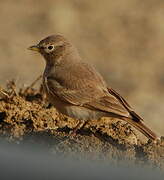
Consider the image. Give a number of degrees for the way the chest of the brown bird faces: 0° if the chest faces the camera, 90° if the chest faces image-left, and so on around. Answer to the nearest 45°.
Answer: approximately 90°
